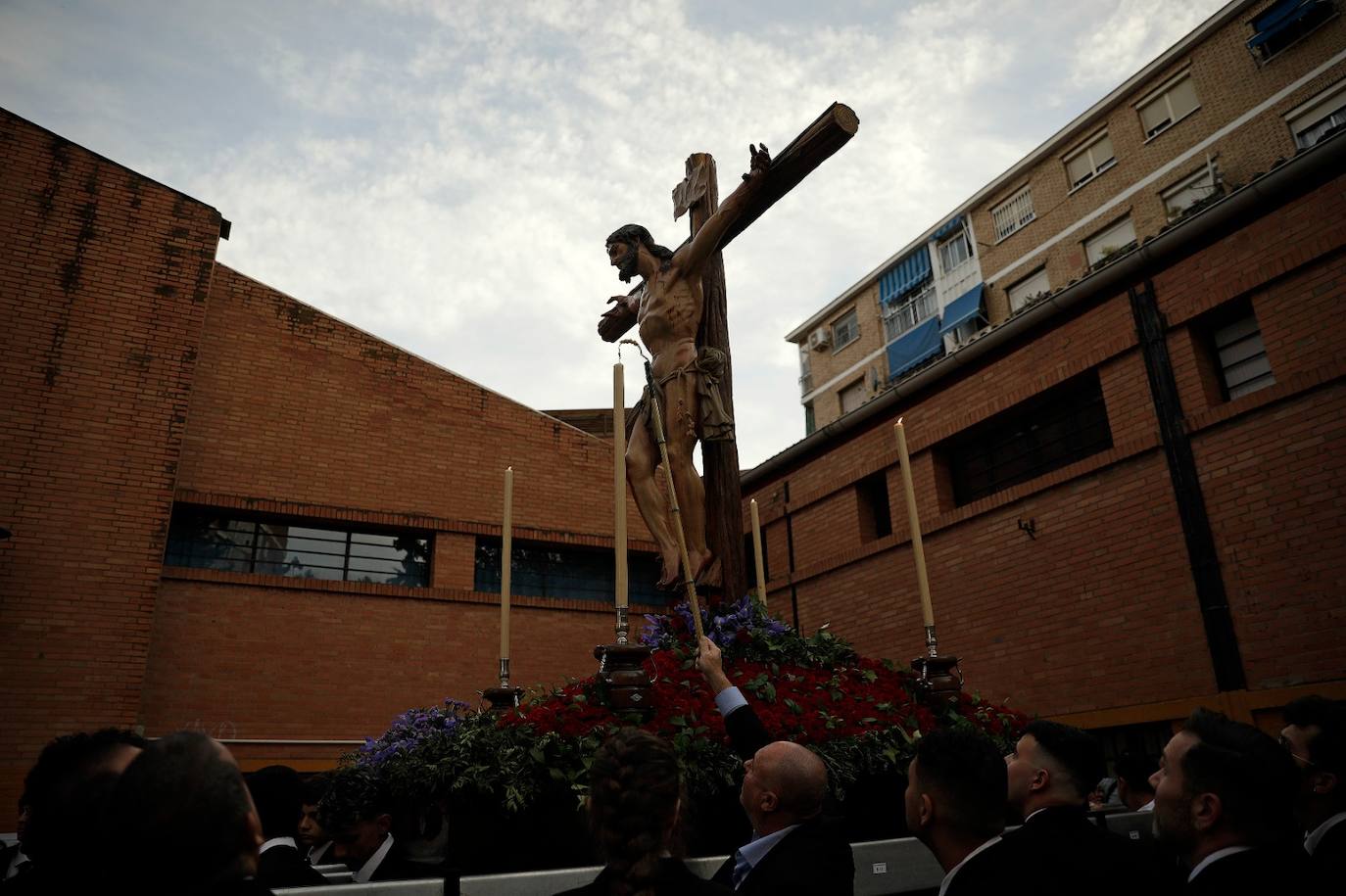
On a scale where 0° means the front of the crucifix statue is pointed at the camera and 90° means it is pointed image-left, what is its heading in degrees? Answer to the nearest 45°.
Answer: approximately 45°

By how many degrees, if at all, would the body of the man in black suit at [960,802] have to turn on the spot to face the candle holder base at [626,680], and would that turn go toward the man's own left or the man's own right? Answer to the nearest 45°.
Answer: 0° — they already face it

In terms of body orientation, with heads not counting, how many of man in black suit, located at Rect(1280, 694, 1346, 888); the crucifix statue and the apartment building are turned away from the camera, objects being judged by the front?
0

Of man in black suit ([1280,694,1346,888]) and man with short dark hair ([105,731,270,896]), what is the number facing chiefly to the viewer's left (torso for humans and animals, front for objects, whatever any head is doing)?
1

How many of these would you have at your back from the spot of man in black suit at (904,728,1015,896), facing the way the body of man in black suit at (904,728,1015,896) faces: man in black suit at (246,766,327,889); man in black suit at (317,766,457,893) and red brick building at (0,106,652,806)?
0

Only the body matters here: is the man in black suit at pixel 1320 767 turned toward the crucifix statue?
yes

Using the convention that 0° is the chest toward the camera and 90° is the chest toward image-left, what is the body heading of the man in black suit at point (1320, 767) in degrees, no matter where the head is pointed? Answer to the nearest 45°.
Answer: approximately 90°

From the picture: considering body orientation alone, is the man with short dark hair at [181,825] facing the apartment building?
no

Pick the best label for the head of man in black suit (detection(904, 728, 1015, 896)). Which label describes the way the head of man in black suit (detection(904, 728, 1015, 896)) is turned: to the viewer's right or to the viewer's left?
to the viewer's left

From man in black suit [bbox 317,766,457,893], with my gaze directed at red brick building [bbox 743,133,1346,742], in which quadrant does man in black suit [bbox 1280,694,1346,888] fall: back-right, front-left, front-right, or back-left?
front-right

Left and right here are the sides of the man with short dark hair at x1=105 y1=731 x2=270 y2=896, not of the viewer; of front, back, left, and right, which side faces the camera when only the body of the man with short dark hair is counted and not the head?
back

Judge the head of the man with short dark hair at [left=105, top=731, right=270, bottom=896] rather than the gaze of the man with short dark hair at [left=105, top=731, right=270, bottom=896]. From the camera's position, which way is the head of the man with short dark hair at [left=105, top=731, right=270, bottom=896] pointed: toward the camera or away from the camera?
away from the camera

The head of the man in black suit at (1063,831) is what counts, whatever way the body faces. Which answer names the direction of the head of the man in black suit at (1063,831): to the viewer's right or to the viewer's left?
to the viewer's left

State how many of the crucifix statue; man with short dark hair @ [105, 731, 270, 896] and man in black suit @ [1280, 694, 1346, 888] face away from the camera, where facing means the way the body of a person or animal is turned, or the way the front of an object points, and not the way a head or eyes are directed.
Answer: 1

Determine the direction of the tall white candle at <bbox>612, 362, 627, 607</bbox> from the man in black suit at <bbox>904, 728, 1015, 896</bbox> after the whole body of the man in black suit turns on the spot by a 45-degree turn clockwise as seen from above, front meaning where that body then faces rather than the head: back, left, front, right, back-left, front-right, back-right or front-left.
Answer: front-left

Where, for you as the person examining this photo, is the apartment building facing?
facing the viewer and to the left of the viewer

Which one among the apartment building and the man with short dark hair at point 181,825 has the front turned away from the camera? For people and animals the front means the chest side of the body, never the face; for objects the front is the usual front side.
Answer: the man with short dark hair

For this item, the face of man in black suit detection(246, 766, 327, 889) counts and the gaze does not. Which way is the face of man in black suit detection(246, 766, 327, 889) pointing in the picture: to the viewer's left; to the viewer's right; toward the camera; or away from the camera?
away from the camera

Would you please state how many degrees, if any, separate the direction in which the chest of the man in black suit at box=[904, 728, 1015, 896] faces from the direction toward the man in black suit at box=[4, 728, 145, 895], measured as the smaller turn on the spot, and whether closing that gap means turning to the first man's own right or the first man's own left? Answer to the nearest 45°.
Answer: approximately 90° to the first man's own left

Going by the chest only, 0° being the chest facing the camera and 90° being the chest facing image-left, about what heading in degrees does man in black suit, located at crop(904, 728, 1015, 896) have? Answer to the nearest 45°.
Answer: approximately 135°

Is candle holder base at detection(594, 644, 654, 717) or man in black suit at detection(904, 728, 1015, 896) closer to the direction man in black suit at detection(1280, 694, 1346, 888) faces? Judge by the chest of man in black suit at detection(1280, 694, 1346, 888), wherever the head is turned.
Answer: the candle holder base
